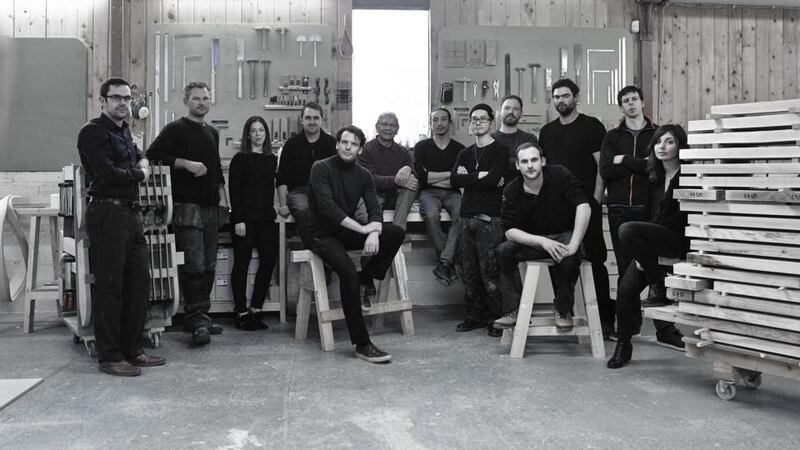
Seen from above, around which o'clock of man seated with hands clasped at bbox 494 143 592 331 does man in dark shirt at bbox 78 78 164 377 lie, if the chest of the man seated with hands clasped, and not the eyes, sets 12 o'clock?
The man in dark shirt is roughly at 2 o'clock from the man seated with hands clasped.

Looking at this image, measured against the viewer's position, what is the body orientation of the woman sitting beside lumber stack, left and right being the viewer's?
facing the viewer and to the left of the viewer

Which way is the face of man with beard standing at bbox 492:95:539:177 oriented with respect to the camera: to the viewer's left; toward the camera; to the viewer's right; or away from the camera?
toward the camera

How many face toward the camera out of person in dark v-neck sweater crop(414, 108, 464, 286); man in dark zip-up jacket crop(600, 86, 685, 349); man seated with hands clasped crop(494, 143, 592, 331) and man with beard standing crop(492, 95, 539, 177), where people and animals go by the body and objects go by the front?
4

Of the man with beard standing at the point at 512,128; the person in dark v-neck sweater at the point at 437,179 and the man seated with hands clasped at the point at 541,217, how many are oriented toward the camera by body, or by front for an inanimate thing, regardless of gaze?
3

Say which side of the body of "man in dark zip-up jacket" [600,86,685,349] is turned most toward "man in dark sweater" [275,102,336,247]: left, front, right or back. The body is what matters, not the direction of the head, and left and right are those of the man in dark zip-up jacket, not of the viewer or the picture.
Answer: right

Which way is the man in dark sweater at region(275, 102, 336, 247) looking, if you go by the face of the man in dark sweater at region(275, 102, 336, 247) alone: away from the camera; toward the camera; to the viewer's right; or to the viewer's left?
toward the camera

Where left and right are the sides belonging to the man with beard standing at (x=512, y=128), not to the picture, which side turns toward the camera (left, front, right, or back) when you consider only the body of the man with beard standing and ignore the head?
front

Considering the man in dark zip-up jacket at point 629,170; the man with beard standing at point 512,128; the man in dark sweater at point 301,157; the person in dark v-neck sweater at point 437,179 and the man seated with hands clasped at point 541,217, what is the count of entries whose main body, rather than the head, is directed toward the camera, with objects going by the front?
5

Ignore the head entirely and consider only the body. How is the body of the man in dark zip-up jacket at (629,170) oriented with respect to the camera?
toward the camera

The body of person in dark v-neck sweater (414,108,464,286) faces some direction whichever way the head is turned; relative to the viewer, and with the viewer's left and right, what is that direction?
facing the viewer

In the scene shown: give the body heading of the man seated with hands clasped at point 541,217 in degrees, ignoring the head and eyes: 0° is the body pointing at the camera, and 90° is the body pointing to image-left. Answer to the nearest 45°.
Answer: approximately 0°

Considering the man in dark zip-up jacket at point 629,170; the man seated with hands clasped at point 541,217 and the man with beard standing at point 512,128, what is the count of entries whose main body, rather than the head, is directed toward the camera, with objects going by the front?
3

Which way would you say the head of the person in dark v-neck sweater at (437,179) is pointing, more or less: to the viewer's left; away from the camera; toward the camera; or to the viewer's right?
toward the camera

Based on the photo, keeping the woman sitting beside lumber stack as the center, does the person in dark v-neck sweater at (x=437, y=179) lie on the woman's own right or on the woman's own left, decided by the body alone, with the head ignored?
on the woman's own right

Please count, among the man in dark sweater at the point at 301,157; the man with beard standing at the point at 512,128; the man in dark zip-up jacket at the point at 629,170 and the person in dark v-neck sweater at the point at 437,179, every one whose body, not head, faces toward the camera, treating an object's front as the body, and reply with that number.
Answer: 4
